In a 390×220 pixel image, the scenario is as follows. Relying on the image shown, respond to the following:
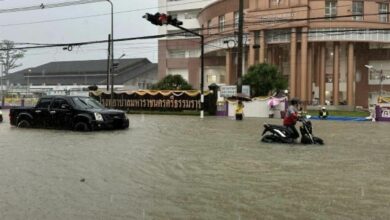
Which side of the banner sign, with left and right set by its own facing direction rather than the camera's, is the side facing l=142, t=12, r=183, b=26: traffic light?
front

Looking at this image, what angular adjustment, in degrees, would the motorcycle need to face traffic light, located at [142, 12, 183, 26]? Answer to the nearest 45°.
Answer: approximately 135° to its left

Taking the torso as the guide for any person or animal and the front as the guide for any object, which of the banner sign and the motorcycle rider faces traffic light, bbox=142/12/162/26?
the banner sign

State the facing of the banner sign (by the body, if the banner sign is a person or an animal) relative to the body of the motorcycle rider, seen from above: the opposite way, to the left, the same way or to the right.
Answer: to the right

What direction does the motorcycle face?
to the viewer's right

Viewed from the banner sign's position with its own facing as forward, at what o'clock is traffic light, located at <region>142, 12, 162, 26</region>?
The traffic light is roughly at 12 o'clock from the banner sign.

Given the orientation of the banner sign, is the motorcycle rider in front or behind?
in front

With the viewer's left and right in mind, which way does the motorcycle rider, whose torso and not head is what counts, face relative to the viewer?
facing to the right of the viewer

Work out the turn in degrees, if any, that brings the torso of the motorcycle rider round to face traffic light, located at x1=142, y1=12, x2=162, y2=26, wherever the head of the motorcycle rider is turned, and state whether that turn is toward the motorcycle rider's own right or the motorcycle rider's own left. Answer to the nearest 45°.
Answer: approximately 135° to the motorcycle rider's own left
